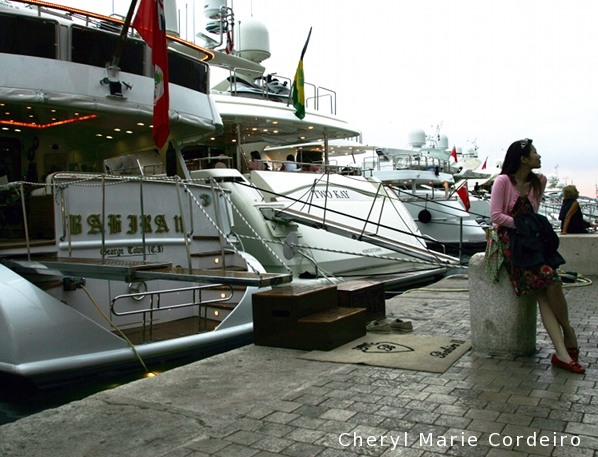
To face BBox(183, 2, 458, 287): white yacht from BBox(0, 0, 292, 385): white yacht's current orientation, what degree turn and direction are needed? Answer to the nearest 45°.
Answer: approximately 90° to its right

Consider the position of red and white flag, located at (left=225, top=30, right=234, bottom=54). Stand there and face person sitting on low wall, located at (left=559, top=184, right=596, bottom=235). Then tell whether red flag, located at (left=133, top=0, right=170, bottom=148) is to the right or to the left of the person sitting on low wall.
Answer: right

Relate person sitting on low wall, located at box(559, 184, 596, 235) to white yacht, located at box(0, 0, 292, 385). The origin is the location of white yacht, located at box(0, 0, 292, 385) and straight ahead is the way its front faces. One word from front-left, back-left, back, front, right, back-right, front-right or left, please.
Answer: back-right

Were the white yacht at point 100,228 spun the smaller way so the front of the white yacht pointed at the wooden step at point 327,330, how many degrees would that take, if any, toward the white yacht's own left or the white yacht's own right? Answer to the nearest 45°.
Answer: approximately 180°

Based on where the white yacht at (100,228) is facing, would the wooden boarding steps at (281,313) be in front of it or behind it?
behind

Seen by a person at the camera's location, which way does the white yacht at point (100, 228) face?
facing away from the viewer and to the left of the viewer

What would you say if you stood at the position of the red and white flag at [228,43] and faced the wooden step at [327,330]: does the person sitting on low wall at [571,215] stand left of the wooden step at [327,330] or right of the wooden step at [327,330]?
left

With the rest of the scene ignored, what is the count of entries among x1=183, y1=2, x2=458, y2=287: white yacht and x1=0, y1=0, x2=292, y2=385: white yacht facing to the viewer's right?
0

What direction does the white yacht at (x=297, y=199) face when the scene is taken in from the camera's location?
facing away from the viewer and to the left of the viewer

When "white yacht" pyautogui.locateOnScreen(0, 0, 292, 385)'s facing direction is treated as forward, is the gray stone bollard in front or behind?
behind
